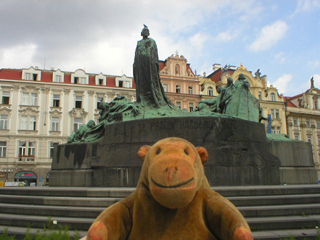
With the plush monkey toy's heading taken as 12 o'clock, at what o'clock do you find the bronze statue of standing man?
The bronze statue of standing man is roughly at 6 o'clock from the plush monkey toy.

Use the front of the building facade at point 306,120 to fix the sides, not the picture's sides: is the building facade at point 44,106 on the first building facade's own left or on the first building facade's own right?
on the first building facade's own right

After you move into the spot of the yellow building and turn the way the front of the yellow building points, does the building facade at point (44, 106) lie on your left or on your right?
on your right

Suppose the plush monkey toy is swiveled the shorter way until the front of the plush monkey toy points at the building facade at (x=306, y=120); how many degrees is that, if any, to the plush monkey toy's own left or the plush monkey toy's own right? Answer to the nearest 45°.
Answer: approximately 135° to the plush monkey toy's own left

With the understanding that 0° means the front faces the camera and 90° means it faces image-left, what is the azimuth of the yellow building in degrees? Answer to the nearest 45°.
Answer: approximately 0°

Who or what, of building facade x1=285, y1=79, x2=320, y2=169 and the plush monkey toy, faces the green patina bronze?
the building facade

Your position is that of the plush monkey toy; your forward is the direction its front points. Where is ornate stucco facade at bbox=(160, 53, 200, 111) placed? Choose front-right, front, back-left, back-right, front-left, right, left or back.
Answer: back

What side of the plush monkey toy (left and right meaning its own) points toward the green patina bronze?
back

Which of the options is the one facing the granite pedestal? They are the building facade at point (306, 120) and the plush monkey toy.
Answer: the building facade
